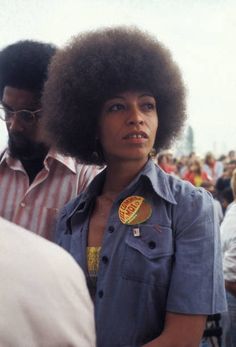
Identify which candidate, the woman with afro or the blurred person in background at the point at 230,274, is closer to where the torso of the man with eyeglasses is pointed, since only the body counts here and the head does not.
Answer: the woman with afro

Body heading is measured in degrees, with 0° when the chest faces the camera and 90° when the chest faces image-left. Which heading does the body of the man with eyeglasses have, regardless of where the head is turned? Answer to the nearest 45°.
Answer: approximately 45°

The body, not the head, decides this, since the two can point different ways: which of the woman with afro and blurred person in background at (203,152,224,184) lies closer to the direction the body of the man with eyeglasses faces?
the woman with afro

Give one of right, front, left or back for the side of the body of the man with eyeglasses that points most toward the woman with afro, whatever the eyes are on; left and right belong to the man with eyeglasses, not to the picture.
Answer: left

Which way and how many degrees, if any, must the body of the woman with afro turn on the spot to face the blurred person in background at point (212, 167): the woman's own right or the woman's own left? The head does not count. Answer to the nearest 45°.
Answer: approximately 135° to the woman's own right

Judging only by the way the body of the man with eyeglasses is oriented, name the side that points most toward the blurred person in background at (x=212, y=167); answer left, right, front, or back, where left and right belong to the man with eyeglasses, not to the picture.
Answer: back
